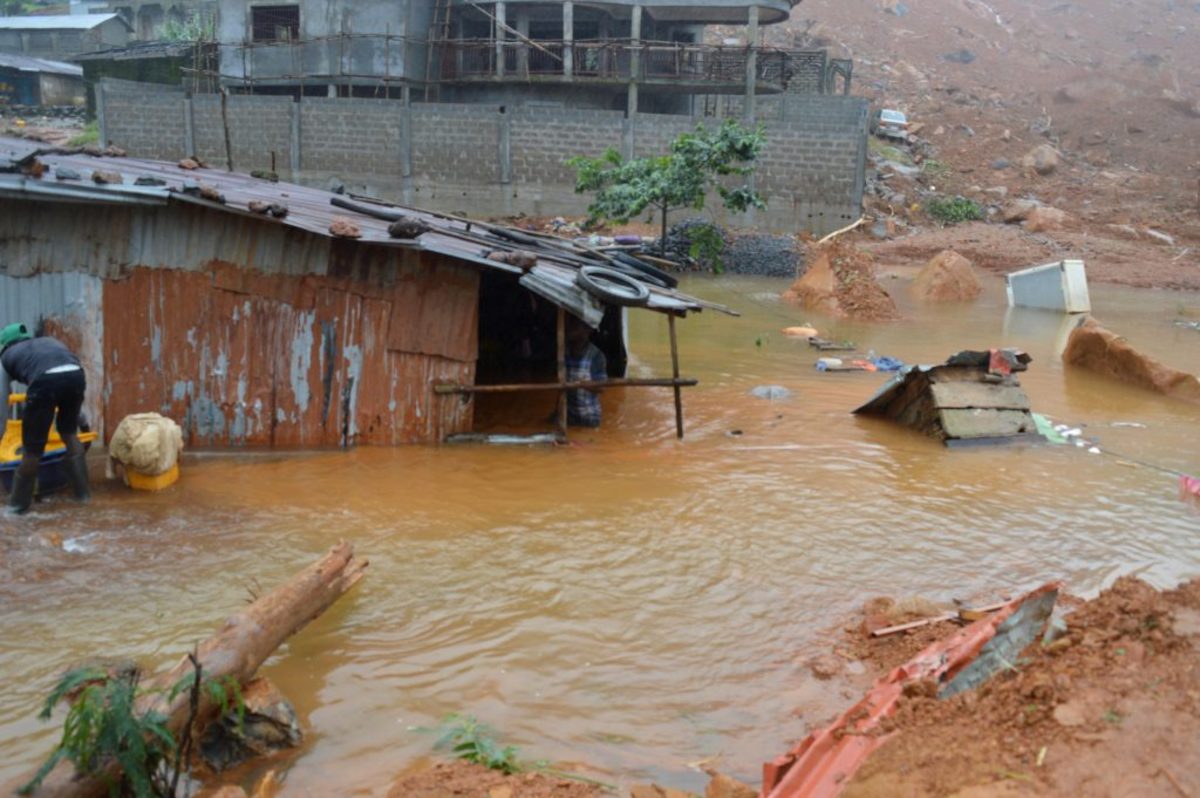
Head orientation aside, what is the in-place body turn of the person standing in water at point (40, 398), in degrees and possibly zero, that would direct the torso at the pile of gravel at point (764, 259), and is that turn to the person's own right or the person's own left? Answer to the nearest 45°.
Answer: approximately 90° to the person's own right

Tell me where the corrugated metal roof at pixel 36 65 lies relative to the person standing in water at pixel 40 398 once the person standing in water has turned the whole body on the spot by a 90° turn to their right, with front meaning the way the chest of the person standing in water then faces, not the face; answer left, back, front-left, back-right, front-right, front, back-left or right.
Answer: front-left

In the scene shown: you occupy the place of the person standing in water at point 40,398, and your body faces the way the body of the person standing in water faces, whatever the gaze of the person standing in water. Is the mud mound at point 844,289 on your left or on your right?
on your right

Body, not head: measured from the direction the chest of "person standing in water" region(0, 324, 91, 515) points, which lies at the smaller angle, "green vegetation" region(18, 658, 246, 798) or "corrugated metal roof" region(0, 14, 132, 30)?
the corrugated metal roof

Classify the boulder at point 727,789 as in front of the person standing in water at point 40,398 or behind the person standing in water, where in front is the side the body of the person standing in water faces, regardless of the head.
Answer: behind

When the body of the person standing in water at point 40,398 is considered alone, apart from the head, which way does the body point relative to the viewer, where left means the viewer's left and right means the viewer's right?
facing away from the viewer and to the left of the viewer

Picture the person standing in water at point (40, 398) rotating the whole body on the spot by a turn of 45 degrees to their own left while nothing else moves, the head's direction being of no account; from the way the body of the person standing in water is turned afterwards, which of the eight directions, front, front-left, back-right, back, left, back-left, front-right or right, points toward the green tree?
back-right

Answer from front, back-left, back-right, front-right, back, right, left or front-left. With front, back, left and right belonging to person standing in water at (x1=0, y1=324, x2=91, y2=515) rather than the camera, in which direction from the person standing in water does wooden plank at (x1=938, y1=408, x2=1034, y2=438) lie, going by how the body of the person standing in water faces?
back-right

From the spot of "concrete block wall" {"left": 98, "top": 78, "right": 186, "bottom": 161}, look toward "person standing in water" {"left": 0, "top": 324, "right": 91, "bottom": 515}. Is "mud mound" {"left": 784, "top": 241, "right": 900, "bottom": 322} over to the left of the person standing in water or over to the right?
left
